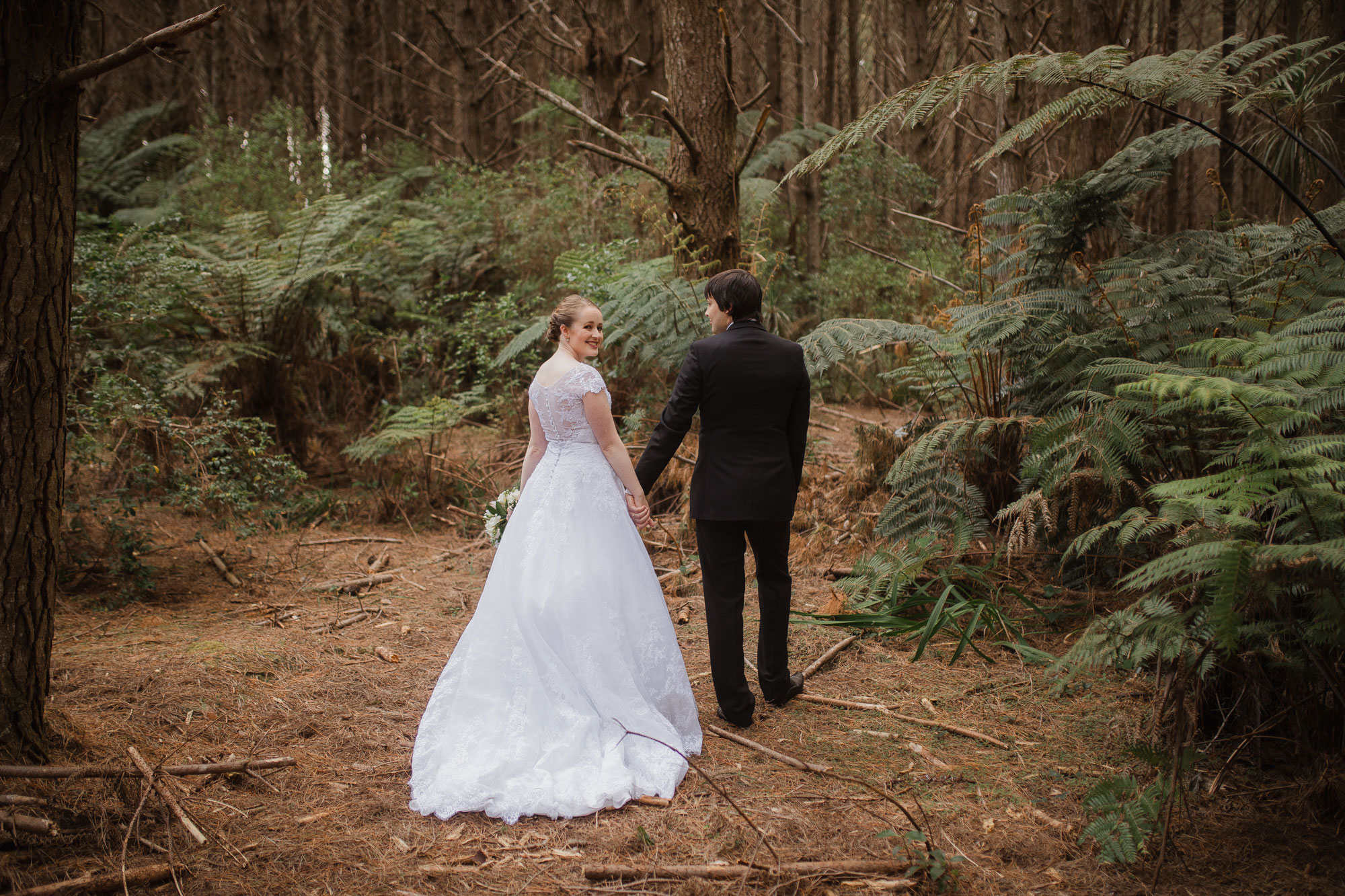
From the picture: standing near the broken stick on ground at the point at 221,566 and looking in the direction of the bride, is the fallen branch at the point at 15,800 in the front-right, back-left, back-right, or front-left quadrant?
front-right

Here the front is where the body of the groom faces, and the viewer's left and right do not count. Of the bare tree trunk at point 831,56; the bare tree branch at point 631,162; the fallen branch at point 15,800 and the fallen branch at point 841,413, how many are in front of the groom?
3

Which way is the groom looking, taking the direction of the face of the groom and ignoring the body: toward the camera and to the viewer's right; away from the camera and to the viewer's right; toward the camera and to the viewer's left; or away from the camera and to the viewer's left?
away from the camera and to the viewer's left

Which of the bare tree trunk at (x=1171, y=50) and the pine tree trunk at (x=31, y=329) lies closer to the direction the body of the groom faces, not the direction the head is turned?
the bare tree trunk

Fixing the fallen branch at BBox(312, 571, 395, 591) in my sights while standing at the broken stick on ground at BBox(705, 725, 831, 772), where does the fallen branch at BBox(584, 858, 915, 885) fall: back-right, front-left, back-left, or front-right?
back-left

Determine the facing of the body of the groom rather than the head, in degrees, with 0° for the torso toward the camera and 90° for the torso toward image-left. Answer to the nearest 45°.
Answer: approximately 180°

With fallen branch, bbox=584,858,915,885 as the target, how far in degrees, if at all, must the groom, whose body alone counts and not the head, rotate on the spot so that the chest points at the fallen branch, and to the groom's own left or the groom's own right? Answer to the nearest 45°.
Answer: approximately 180°

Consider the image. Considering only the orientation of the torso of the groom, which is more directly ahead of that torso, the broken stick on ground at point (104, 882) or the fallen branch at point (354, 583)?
the fallen branch

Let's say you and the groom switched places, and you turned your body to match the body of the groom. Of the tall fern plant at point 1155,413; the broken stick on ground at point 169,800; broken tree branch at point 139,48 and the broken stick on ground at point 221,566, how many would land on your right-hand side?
1

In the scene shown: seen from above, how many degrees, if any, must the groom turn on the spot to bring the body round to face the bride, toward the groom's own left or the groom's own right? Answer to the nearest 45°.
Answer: approximately 135° to the groom's own left

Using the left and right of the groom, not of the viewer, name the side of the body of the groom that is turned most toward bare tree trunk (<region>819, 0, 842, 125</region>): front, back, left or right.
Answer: front
